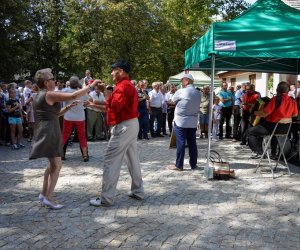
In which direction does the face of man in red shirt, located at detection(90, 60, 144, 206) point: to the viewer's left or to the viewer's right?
to the viewer's left

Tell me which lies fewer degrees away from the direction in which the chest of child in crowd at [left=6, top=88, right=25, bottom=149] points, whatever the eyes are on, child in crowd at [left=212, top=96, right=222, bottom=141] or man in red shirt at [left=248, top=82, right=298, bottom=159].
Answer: the man in red shirt

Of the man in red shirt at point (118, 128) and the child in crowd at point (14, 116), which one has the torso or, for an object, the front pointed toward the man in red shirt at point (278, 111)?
the child in crowd

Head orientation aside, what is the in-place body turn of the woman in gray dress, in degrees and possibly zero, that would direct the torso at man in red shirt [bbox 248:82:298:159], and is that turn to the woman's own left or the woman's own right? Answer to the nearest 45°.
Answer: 0° — they already face them

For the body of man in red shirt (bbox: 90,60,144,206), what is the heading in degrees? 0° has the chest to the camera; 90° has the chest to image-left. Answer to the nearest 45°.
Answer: approximately 90°

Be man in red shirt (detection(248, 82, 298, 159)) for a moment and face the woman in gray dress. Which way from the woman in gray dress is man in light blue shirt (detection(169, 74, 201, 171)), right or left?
right

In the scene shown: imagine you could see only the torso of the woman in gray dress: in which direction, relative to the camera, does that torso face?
to the viewer's right

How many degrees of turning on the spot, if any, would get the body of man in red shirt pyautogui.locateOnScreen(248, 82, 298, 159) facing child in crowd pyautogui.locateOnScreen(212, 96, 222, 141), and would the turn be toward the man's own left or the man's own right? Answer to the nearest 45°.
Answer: approximately 45° to the man's own right
